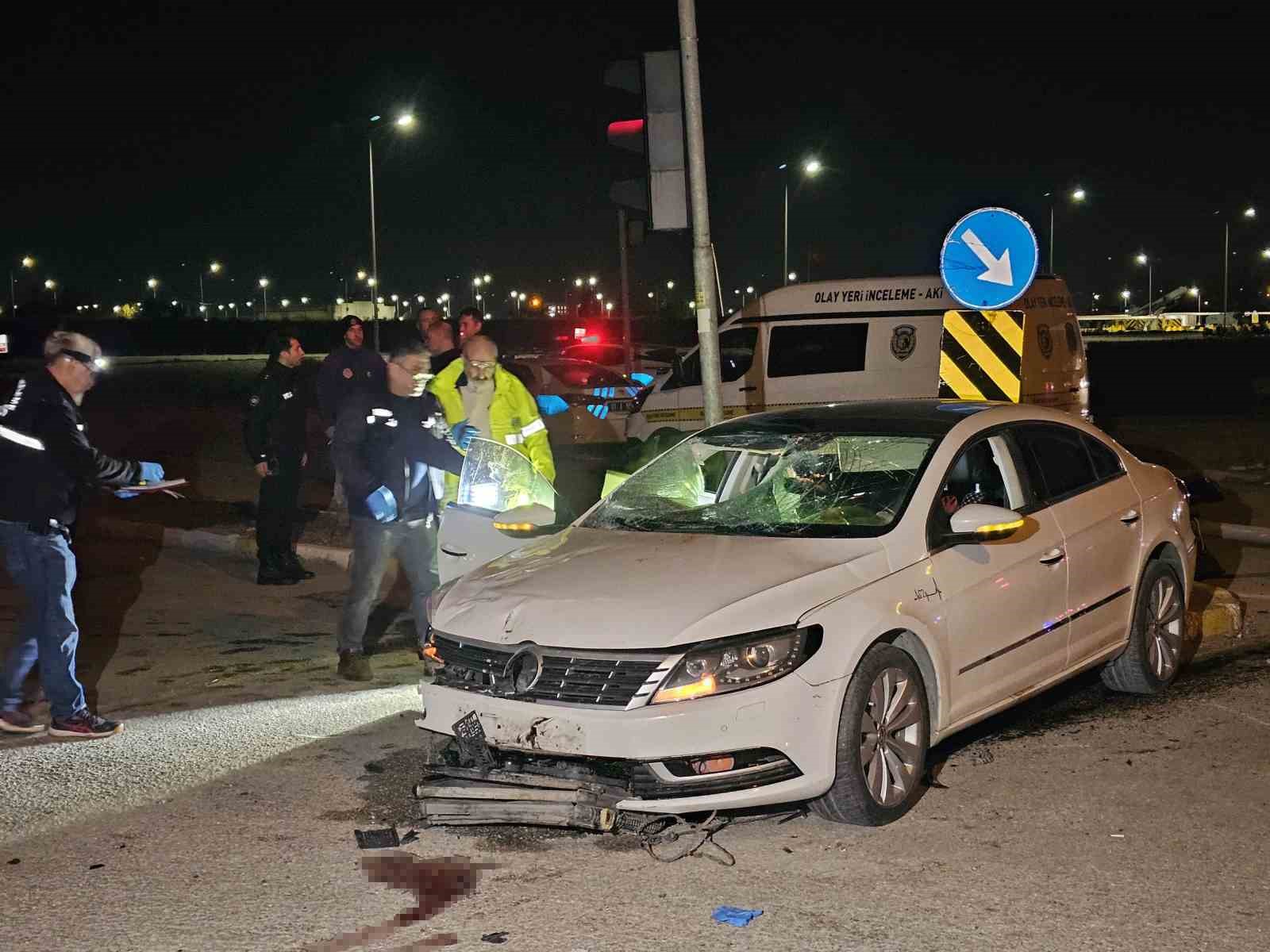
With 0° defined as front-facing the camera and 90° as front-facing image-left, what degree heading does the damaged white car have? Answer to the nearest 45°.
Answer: approximately 45°

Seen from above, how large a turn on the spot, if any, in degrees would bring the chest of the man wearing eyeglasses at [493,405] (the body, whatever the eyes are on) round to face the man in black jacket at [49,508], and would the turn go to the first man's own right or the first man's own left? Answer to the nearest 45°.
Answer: approximately 45° to the first man's own right

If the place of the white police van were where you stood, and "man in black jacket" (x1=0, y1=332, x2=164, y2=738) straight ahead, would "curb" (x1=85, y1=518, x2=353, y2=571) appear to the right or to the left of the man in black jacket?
right

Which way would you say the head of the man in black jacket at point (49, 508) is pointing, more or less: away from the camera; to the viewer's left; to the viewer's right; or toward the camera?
to the viewer's right

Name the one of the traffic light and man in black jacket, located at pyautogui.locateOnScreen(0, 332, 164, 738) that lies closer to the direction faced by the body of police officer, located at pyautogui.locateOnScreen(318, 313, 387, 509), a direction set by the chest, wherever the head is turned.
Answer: the man in black jacket

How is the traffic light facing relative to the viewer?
to the viewer's left

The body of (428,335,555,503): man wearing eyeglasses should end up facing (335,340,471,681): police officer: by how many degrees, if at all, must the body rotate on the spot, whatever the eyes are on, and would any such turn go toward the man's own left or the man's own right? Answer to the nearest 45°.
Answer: approximately 45° to the man's own right
